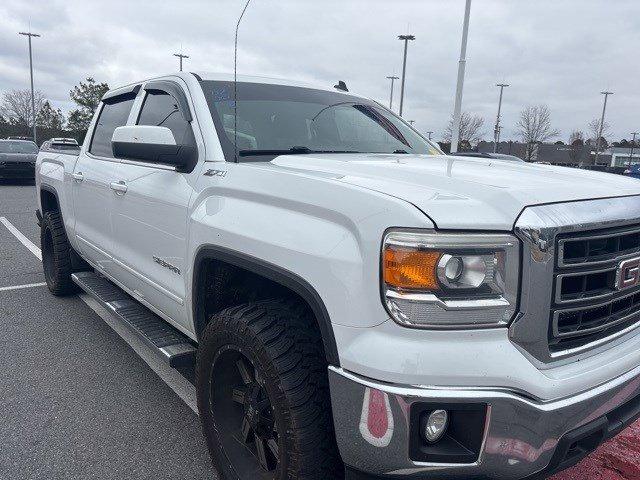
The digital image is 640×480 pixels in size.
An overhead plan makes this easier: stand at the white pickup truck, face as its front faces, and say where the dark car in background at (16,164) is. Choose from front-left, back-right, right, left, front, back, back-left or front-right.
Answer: back

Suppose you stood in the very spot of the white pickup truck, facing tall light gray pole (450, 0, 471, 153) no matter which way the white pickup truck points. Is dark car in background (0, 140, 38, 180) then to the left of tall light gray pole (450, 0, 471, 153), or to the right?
left

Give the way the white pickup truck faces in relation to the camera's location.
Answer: facing the viewer and to the right of the viewer

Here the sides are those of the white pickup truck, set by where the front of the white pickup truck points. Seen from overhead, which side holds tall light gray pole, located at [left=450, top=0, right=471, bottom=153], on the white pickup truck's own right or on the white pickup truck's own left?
on the white pickup truck's own left
